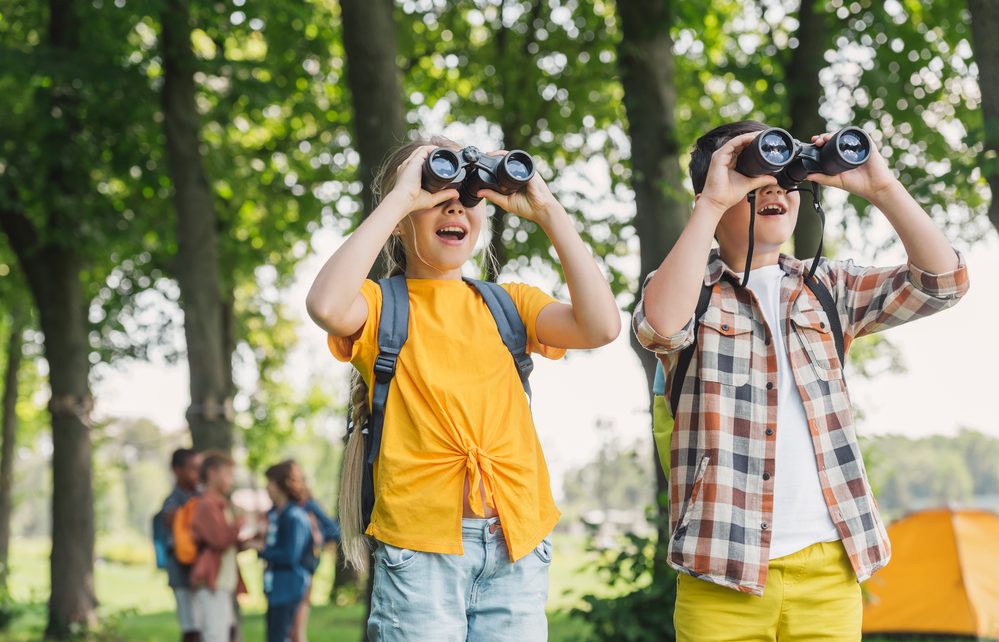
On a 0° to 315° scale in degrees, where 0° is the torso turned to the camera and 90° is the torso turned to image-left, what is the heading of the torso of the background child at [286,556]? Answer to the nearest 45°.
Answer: approximately 90°

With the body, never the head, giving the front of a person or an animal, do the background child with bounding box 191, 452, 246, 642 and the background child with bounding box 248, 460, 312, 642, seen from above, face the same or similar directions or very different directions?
very different directions

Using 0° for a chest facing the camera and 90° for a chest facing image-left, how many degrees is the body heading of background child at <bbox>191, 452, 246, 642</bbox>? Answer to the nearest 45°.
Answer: approximately 270°

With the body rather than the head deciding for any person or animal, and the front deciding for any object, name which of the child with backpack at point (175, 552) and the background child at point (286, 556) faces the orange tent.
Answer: the child with backpack

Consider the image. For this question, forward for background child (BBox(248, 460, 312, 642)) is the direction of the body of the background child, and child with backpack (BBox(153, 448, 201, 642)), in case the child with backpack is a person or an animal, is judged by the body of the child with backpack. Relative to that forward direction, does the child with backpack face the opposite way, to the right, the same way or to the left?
the opposite way

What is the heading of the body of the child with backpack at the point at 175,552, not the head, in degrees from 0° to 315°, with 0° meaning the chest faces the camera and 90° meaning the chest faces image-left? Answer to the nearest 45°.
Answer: approximately 270°

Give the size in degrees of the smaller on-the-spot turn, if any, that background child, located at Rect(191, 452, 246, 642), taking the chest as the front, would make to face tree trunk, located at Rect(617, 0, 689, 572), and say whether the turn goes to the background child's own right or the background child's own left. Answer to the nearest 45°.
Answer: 0° — they already face it

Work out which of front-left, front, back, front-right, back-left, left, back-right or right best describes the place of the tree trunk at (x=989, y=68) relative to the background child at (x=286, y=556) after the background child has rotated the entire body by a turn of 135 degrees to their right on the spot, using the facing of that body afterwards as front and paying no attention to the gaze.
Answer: right

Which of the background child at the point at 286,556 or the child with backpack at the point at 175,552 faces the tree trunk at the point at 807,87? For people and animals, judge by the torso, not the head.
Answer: the child with backpack

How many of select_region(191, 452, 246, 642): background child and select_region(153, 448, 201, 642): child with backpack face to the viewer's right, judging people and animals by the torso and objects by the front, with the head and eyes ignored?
2
